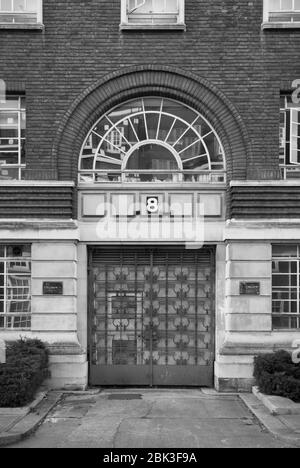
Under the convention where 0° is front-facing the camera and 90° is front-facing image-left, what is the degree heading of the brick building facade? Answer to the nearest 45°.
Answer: approximately 0°
